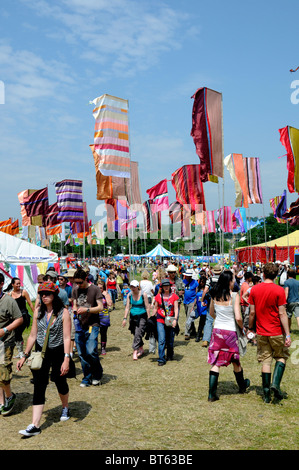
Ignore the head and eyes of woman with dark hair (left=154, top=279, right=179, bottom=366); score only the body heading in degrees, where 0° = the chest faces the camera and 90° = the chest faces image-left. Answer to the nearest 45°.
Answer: approximately 0°

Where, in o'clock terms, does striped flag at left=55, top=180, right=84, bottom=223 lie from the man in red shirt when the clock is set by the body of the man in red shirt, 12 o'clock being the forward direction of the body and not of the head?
The striped flag is roughly at 11 o'clock from the man in red shirt.

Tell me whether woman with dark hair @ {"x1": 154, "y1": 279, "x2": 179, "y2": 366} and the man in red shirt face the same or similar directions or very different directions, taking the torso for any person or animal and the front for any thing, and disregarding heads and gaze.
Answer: very different directions

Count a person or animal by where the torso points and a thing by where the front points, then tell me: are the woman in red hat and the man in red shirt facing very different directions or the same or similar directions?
very different directions

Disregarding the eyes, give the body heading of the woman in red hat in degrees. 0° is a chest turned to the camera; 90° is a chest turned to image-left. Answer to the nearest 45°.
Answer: approximately 45°

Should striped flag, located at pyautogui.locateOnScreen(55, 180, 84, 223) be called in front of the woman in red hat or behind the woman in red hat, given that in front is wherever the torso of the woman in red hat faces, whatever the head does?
behind

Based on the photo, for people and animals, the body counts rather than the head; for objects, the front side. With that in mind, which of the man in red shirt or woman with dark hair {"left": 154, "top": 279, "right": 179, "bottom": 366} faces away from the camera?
the man in red shirt

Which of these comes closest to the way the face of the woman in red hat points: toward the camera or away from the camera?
toward the camera

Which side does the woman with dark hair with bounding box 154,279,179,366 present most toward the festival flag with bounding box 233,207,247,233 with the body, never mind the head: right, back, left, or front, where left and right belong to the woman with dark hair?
back

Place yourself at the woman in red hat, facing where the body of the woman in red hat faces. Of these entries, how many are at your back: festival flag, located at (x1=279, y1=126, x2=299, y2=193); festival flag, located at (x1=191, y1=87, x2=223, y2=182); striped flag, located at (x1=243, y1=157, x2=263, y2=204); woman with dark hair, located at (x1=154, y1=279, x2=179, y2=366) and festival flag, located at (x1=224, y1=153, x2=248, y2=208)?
5

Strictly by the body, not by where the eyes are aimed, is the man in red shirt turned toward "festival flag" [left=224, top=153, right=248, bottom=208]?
yes

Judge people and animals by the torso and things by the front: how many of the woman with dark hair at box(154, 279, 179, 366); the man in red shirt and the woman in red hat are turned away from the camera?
1

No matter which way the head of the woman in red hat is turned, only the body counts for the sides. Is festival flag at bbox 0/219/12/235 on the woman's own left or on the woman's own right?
on the woman's own right

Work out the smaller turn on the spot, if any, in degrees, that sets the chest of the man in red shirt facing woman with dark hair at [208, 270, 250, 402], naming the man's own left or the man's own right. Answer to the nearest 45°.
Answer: approximately 90° to the man's own left
